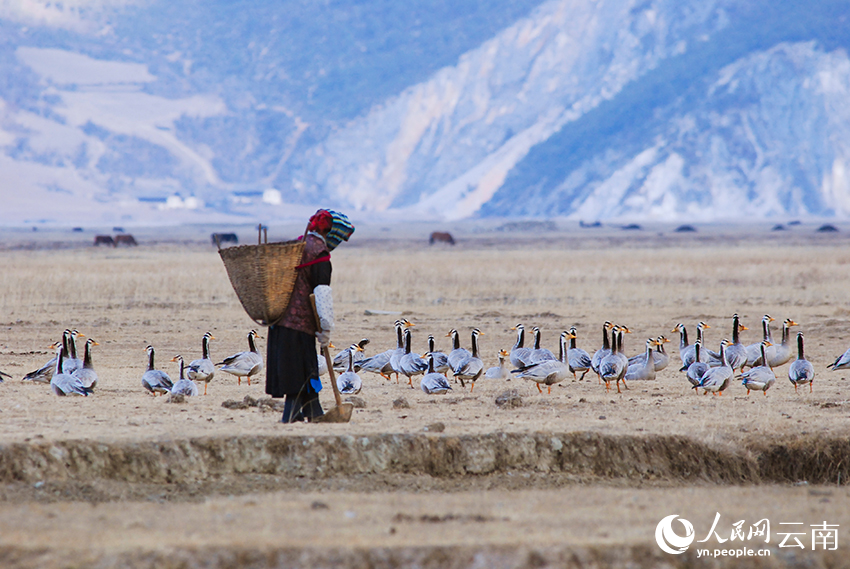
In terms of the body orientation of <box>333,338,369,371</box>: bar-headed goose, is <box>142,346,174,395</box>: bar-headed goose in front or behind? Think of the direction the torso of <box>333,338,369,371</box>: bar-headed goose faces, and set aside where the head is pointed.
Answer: behind

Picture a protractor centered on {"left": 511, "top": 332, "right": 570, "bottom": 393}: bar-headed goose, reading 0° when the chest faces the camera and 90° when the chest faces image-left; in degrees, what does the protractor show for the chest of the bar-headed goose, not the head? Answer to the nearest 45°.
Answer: approximately 270°

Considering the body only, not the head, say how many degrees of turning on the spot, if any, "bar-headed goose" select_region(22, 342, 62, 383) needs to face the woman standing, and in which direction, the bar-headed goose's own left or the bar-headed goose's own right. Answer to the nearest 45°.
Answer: approximately 45° to the bar-headed goose's own right

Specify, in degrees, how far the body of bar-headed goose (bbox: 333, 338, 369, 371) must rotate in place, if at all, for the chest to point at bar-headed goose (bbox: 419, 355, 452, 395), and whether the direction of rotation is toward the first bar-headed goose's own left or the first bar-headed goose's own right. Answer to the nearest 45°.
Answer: approximately 45° to the first bar-headed goose's own right

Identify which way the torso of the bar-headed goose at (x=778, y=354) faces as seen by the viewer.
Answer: to the viewer's right

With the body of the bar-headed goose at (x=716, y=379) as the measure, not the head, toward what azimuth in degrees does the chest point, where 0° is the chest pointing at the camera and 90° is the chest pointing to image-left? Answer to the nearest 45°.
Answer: approximately 270°

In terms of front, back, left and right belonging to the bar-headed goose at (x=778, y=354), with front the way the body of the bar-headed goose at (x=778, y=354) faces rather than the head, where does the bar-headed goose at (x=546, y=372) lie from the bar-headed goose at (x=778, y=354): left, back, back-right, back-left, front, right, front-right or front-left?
back-right
